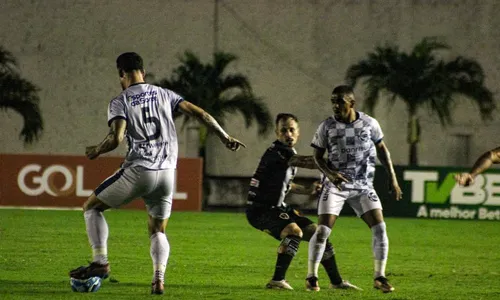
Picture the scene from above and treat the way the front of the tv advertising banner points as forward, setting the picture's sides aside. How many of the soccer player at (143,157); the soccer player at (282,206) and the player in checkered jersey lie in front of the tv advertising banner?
3

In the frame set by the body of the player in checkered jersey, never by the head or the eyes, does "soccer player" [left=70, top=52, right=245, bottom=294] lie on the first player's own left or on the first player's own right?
on the first player's own right

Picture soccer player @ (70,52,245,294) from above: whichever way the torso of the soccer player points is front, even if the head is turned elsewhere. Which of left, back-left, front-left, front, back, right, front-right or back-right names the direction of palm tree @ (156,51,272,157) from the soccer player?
front-right

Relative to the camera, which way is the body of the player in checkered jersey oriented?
toward the camera

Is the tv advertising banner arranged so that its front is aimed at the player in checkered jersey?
yes

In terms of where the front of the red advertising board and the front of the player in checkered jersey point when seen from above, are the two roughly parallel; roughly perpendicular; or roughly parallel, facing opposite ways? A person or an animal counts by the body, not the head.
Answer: roughly parallel

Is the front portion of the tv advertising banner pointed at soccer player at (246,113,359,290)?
yes

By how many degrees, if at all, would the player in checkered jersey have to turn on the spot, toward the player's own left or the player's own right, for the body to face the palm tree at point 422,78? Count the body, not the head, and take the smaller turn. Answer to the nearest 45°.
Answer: approximately 180°

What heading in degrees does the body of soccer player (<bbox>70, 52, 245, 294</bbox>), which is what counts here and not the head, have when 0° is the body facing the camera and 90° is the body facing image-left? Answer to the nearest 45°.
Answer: approximately 135°

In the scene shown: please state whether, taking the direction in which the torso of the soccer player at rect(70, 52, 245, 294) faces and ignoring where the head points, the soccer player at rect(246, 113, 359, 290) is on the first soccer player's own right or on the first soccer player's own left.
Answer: on the first soccer player's own right

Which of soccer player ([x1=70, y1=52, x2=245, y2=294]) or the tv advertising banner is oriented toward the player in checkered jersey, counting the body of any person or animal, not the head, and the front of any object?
the tv advertising banner

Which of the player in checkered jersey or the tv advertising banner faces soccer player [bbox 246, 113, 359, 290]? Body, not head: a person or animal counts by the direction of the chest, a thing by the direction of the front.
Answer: the tv advertising banner

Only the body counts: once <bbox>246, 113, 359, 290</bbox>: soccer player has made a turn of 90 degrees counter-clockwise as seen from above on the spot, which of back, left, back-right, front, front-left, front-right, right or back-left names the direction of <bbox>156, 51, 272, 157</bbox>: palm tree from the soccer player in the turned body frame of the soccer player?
front-left

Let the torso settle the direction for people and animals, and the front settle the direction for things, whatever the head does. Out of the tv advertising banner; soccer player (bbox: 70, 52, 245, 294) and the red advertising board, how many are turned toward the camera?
2

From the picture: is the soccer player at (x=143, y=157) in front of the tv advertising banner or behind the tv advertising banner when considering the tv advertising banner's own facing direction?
in front

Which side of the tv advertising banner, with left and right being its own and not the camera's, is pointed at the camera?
front

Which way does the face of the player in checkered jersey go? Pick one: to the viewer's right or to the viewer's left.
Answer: to the viewer's left
